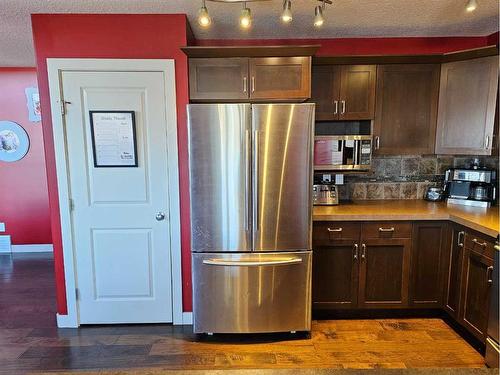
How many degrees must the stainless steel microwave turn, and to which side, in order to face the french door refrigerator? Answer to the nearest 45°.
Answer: approximately 45° to its right

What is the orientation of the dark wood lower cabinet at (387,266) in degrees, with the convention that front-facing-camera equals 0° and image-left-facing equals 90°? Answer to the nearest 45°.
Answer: approximately 0°

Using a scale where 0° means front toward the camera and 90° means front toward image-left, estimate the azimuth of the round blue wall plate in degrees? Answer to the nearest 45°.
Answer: approximately 0°

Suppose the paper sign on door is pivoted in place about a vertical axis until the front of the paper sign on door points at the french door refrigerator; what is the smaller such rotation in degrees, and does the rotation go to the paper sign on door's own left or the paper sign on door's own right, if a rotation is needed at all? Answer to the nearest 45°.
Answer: approximately 45° to the paper sign on door's own left

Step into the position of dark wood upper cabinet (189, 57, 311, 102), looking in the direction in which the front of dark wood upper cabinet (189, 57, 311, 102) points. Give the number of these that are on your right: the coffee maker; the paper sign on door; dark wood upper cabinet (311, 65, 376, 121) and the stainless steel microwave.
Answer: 1

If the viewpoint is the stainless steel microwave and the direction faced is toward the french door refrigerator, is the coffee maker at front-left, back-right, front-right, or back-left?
back-left

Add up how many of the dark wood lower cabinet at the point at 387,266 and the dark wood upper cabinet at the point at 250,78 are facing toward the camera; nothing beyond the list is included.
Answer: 2

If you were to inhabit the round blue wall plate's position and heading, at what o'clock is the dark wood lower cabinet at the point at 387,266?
The dark wood lower cabinet is roughly at 11 o'clock from the round blue wall plate.
